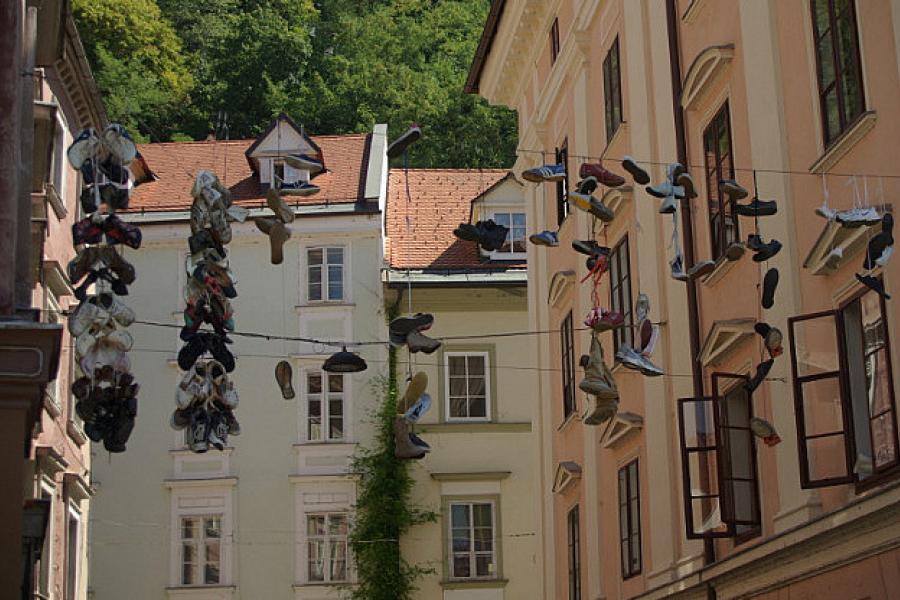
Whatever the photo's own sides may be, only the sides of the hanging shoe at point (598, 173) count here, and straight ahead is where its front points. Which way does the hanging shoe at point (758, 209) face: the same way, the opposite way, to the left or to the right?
the opposite way

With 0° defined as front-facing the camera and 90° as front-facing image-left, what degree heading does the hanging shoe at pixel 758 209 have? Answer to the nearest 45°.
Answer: approximately 90°

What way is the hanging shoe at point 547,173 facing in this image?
to the viewer's left

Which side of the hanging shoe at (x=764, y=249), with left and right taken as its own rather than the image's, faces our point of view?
right

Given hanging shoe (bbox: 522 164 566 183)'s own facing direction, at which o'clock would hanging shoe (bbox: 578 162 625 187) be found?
hanging shoe (bbox: 578 162 625 187) is roughly at 5 o'clock from hanging shoe (bbox: 522 164 566 183).

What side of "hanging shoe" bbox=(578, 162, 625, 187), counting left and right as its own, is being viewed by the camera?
right
